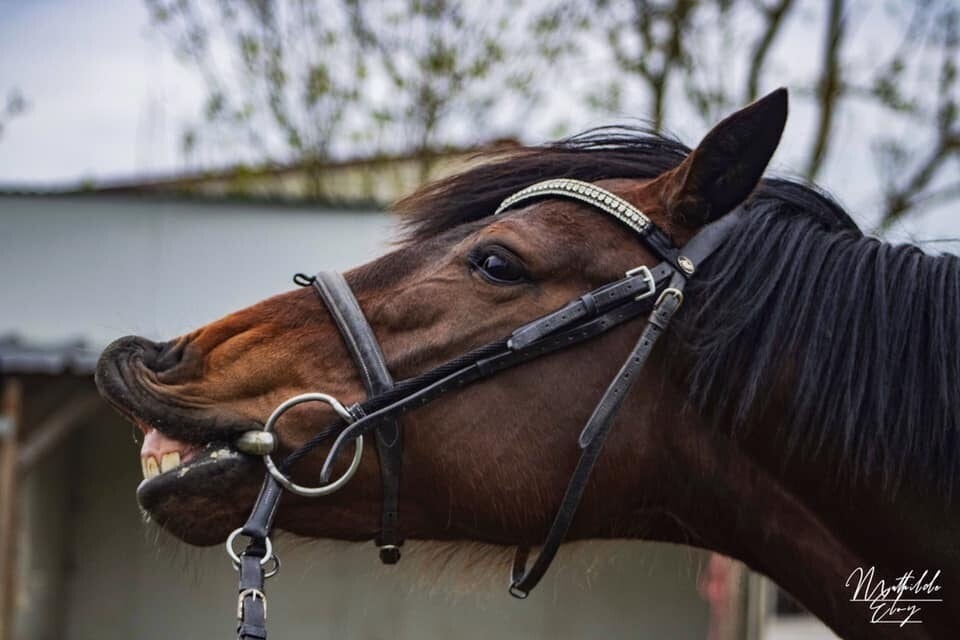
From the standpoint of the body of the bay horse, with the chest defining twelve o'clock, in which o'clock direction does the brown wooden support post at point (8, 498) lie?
The brown wooden support post is roughly at 2 o'clock from the bay horse.

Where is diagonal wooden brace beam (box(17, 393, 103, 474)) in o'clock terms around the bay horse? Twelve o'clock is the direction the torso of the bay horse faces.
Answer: The diagonal wooden brace beam is roughly at 2 o'clock from the bay horse.

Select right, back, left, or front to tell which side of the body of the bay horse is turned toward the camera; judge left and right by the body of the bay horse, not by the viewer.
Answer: left
